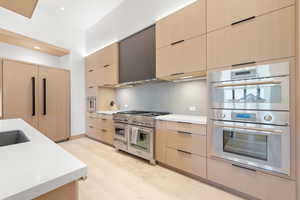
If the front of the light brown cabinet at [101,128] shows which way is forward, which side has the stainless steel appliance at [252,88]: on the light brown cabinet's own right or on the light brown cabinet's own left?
on the light brown cabinet's own left

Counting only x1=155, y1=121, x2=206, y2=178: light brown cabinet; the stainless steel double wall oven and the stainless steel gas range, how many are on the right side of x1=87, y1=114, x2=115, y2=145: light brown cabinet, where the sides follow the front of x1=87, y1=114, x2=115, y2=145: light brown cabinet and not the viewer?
0

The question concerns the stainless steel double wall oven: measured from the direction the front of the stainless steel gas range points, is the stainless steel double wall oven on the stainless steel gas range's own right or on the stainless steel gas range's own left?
on the stainless steel gas range's own left

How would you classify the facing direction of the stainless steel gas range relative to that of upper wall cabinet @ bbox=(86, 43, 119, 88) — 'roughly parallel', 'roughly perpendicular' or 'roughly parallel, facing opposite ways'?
roughly parallel

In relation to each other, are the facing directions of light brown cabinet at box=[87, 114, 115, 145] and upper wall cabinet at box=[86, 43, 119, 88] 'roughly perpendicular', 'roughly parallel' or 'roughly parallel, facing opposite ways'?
roughly parallel

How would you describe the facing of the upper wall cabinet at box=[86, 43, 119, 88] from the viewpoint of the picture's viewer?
facing the viewer and to the left of the viewer

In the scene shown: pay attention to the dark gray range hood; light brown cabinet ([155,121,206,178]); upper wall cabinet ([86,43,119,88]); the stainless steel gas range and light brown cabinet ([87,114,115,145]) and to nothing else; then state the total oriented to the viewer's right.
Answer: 0

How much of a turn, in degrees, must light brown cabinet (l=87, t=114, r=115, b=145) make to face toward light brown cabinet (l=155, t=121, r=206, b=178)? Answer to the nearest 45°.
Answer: approximately 90° to its left

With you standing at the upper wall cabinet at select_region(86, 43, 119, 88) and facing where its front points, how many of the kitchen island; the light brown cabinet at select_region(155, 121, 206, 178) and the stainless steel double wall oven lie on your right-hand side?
0

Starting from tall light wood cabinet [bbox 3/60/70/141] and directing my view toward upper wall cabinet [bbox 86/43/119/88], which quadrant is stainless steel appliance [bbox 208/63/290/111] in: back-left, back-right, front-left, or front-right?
front-right

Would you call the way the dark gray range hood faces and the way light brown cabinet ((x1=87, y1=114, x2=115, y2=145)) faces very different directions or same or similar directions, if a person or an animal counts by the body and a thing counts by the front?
same or similar directions

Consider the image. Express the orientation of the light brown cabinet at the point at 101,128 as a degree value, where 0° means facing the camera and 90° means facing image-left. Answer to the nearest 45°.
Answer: approximately 45°

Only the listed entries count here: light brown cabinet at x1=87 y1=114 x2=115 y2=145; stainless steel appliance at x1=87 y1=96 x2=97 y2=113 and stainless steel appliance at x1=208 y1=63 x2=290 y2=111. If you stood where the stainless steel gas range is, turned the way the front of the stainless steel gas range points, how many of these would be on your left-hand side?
1

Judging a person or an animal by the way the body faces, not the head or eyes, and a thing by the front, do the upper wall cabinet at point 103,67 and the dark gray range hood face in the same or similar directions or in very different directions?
same or similar directions

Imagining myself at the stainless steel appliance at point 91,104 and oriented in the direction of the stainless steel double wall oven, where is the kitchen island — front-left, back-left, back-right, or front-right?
front-right

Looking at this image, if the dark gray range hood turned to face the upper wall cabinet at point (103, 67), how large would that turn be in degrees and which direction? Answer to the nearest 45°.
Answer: approximately 90° to its right

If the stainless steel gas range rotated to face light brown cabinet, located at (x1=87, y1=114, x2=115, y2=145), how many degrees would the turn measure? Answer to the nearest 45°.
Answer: approximately 90° to its right

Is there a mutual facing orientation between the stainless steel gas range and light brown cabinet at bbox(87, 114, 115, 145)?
no

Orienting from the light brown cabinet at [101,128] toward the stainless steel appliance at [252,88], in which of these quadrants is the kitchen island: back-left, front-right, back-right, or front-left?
front-right
